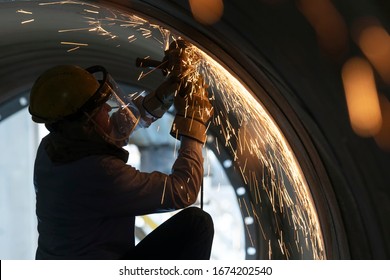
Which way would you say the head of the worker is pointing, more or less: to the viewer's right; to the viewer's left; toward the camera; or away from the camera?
to the viewer's right

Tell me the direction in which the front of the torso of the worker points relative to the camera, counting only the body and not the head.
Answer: to the viewer's right
